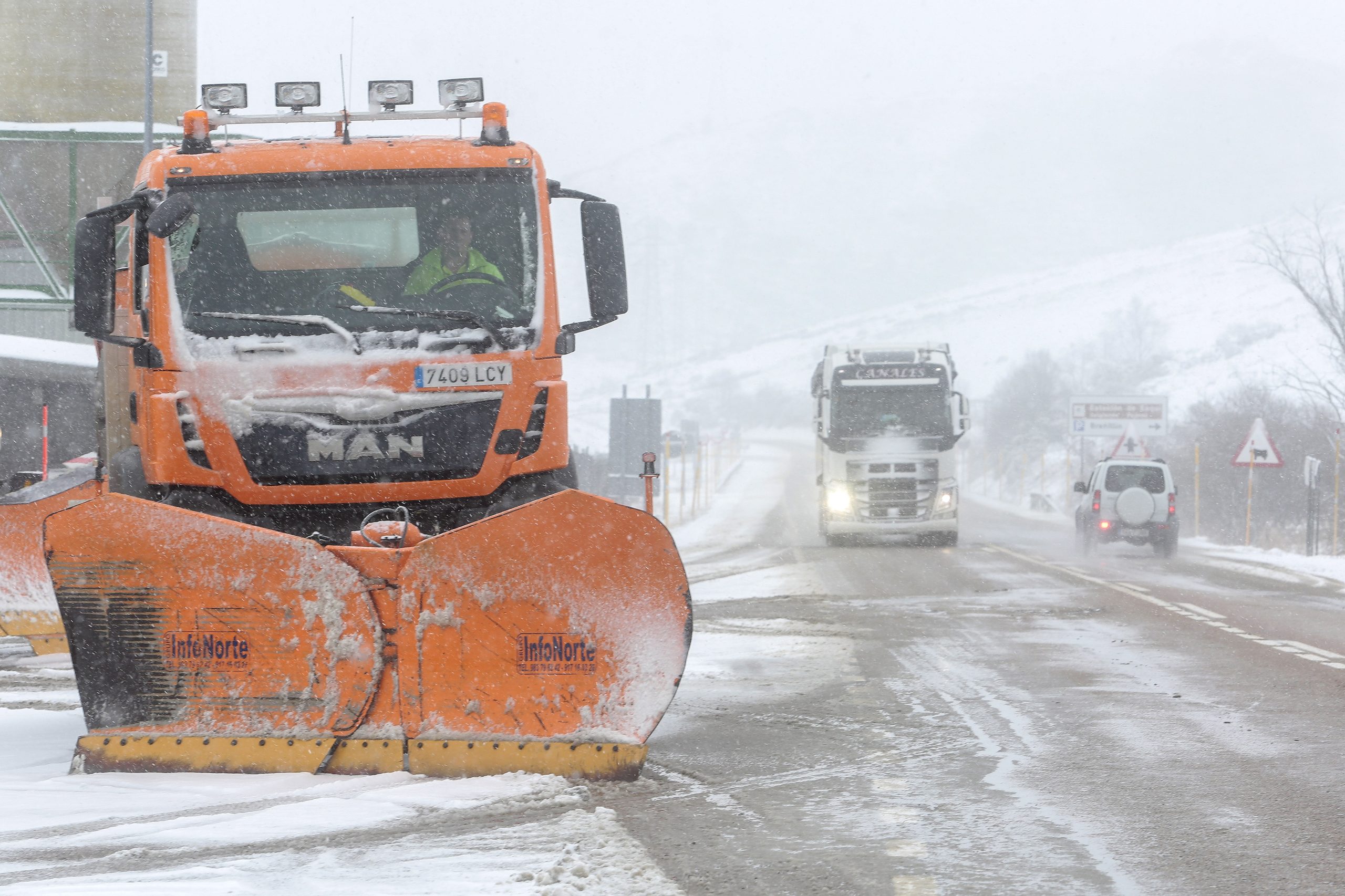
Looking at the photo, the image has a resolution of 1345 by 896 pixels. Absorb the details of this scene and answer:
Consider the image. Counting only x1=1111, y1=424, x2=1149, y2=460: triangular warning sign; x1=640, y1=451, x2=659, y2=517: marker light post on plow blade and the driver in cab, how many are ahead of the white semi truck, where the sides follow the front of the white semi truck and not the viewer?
2

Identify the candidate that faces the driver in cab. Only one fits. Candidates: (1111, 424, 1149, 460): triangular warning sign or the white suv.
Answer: the triangular warning sign

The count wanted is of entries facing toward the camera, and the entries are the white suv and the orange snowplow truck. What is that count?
1

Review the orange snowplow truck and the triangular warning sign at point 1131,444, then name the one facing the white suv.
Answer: the triangular warning sign

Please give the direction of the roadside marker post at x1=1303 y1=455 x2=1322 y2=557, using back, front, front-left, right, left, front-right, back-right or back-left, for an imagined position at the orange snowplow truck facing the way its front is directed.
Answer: back-left

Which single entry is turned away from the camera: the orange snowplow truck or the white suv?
the white suv

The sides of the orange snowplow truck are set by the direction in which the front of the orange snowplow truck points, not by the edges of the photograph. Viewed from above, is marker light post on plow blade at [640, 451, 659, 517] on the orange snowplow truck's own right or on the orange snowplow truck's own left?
on the orange snowplow truck's own left

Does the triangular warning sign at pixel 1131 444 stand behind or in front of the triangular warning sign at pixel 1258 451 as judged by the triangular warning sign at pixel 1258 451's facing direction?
behind

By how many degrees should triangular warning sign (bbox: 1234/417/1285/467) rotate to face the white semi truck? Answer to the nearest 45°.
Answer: approximately 45° to its right

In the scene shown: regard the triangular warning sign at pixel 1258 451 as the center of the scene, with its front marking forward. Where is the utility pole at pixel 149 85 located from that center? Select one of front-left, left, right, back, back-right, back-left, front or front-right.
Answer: front-right

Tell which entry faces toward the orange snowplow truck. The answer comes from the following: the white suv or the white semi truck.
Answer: the white semi truck

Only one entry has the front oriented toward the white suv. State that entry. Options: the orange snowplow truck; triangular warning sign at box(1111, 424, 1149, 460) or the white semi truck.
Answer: the triangular warning sign

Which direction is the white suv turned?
away from the camera
